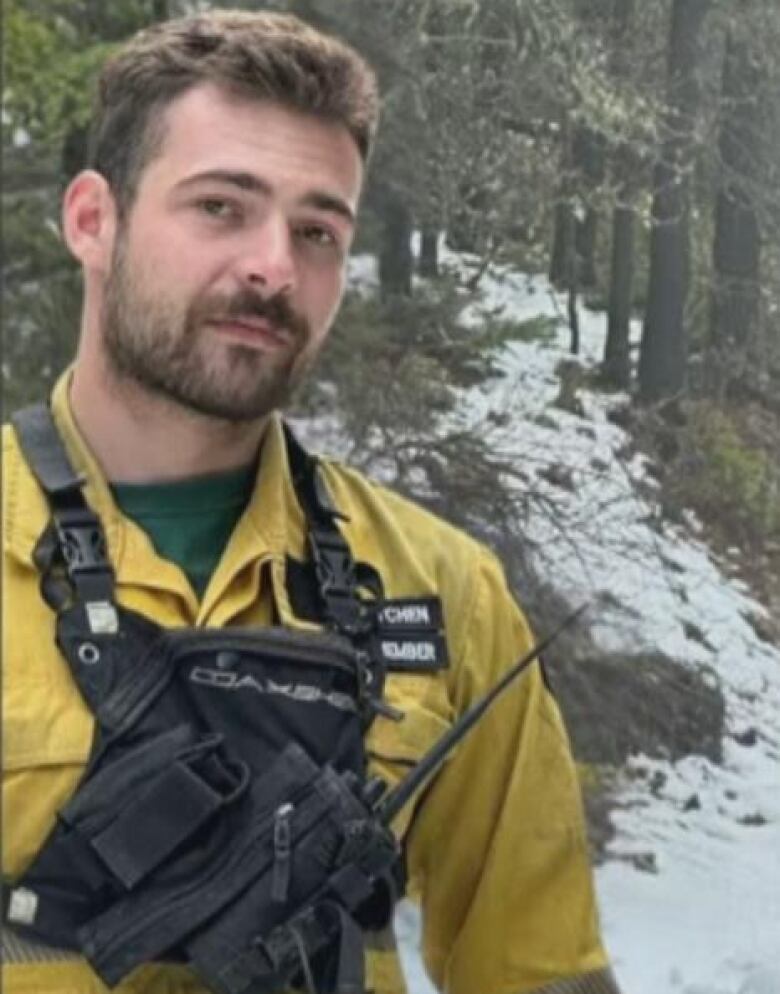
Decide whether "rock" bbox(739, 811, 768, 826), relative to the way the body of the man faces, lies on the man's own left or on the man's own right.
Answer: on the man's own left

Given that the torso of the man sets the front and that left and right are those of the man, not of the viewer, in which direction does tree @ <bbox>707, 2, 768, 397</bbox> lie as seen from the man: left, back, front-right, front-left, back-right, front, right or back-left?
back-left

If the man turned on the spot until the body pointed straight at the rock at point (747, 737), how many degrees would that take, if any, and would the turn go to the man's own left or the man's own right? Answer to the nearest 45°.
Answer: approximately 135° to the man's own left

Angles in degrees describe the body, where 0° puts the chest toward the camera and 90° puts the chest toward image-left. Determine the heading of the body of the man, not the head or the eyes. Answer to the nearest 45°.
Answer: approximately 0°
